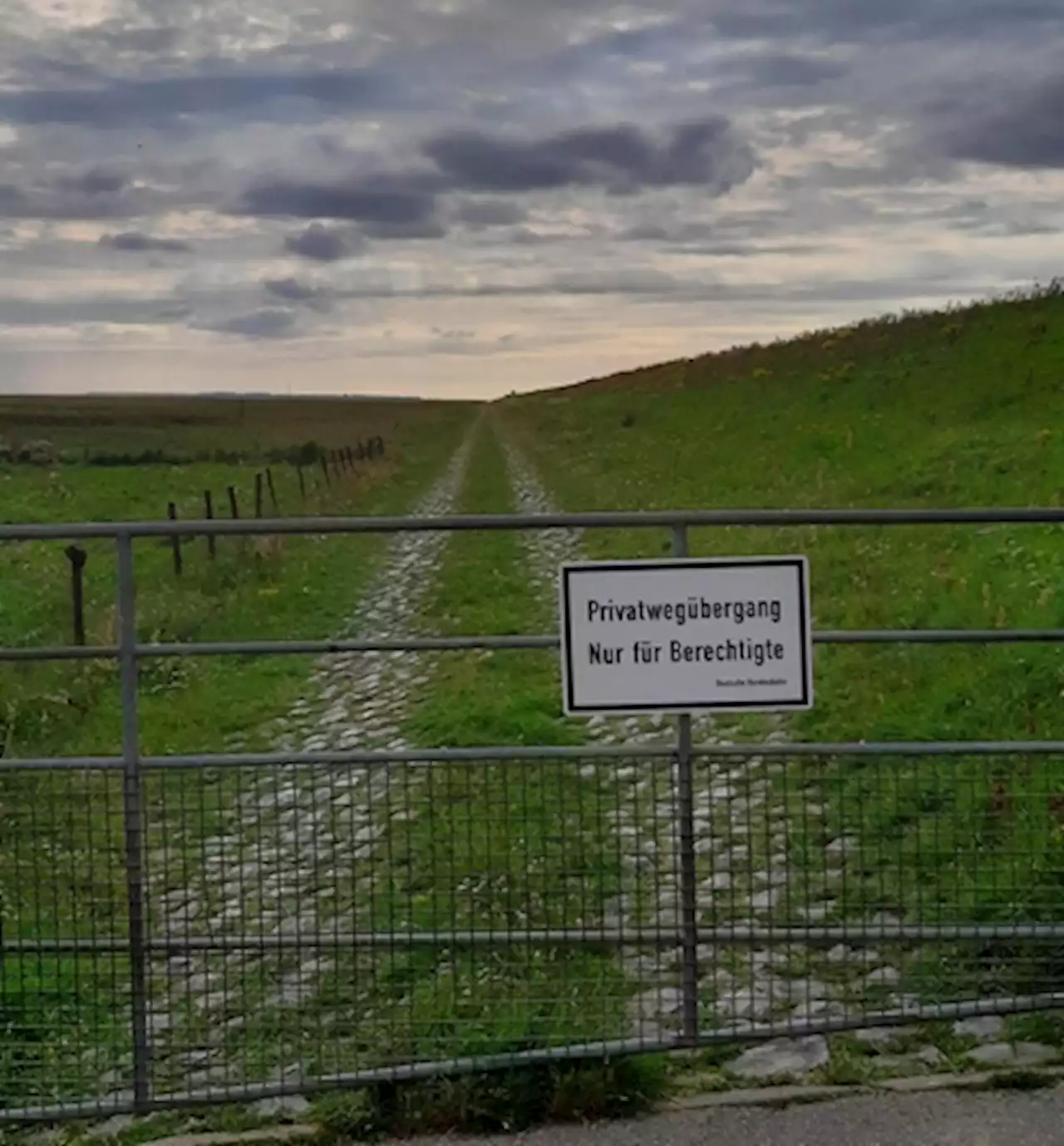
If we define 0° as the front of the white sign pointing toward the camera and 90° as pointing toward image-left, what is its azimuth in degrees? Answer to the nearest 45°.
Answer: approximately 0°
